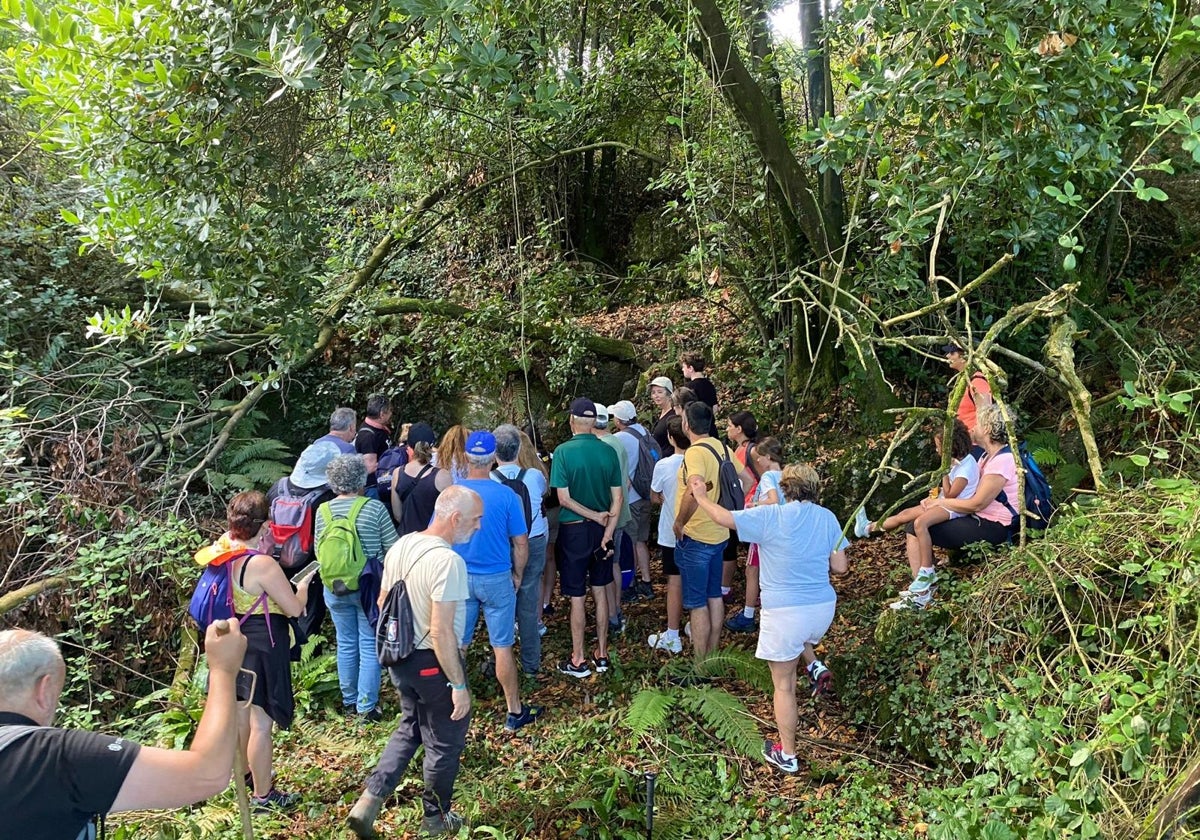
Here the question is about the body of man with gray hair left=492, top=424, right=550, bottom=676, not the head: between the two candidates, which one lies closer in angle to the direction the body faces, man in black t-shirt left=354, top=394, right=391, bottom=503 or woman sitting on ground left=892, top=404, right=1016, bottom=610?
the man in black t-shirt

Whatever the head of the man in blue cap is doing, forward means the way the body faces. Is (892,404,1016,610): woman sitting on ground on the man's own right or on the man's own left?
on the man's own right

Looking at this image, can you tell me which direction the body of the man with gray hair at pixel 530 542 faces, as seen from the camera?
away from the camera

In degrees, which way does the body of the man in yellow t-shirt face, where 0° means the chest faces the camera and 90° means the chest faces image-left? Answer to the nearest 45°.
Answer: approximately 135°

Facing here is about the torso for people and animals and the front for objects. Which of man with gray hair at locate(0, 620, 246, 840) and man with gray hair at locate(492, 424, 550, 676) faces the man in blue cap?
man with gray hair at locate(0, 620, 246, 840)

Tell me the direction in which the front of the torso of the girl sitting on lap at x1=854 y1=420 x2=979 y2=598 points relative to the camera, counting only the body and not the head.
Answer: to the viewer's left

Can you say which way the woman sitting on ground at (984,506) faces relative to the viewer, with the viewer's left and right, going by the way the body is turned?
facing to the left of the viewer

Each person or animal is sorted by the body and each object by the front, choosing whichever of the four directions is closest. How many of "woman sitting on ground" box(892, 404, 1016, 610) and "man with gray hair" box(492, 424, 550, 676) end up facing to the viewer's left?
1

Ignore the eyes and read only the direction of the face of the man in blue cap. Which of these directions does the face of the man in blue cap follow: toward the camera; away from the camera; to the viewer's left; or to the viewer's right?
away from the camera

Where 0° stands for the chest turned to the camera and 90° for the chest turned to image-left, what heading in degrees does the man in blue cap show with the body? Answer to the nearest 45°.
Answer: approximately 180°

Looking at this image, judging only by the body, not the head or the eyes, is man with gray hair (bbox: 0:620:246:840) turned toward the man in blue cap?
yes
